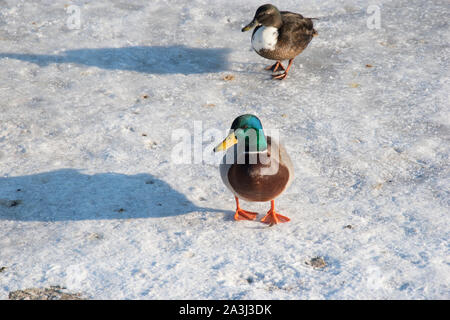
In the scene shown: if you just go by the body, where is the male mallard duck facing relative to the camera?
toward the camera

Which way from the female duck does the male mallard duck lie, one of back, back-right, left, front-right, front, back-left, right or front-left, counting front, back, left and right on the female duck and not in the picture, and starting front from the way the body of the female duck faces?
front-left

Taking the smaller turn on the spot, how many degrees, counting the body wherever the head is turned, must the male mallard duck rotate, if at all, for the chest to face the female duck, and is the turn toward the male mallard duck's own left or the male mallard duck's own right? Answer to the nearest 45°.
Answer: approximately 180°

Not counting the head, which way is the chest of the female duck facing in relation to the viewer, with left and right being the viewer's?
facing the viewer and to the left of the viewer

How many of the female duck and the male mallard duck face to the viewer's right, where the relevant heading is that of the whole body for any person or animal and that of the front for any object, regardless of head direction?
0
